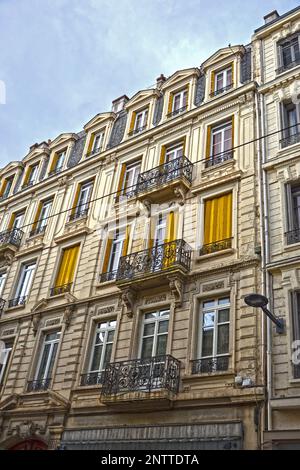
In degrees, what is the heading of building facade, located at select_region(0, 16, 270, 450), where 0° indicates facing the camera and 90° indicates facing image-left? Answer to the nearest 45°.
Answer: approximately 45°
